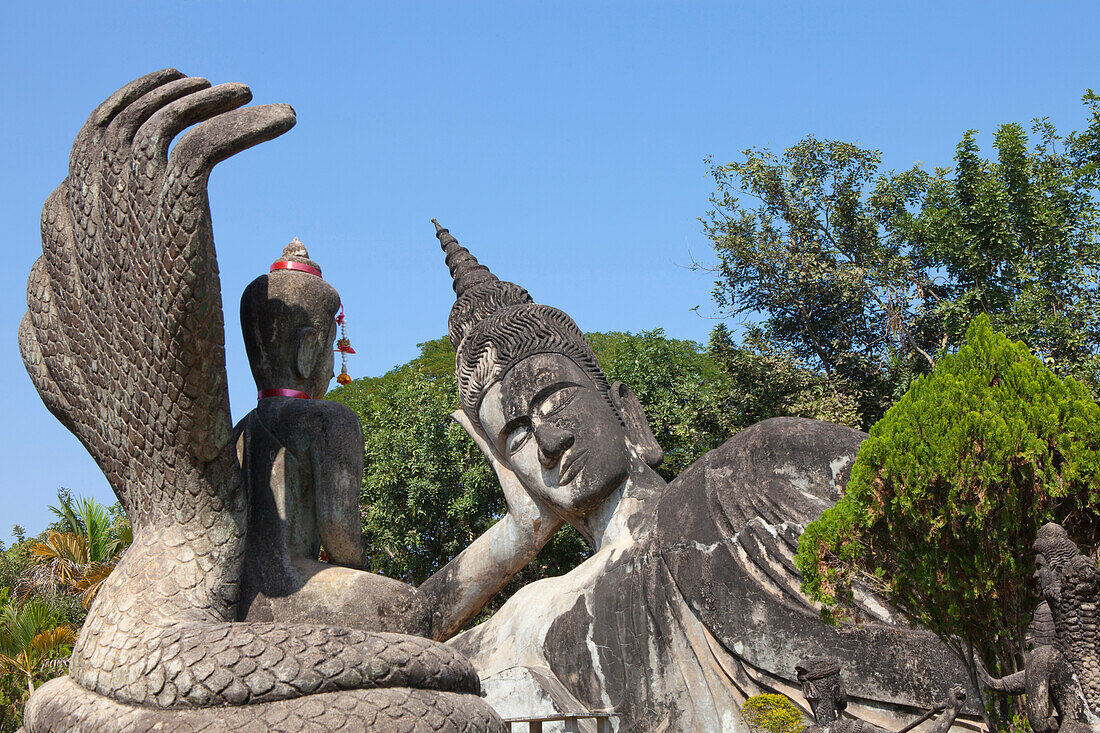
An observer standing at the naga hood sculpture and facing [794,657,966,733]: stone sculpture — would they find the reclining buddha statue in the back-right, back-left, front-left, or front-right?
front-left

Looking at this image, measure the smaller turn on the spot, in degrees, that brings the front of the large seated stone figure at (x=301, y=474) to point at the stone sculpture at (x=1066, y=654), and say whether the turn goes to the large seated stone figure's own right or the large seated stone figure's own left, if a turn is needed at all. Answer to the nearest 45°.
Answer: approximately 90° to the large seated stone figure's own right

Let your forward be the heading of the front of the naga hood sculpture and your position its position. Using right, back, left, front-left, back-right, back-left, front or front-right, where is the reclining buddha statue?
front

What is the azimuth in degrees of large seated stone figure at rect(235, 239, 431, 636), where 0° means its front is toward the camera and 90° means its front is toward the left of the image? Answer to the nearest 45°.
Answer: approximately 225°

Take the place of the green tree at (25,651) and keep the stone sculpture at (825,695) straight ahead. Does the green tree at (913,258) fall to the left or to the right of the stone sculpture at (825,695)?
left

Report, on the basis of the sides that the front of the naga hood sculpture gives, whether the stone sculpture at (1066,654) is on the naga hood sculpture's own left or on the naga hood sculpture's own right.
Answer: on the naga hood sculpture's own right

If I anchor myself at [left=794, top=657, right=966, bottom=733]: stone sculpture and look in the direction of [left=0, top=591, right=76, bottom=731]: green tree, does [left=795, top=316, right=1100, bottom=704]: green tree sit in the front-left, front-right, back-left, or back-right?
back-right

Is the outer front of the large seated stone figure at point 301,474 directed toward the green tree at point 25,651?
no

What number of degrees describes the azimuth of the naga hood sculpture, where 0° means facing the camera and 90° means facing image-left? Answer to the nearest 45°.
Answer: approximately 225°

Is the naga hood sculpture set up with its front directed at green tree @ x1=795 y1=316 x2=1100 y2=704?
no

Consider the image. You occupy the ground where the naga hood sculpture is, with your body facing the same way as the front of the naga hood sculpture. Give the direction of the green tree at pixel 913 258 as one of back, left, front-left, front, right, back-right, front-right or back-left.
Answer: front

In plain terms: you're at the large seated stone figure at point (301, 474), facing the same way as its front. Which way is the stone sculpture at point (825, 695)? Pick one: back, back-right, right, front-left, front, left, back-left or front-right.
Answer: front-right

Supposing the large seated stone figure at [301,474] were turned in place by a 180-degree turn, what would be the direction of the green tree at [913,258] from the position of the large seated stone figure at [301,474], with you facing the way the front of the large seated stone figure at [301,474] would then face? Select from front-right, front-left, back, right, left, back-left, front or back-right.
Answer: back

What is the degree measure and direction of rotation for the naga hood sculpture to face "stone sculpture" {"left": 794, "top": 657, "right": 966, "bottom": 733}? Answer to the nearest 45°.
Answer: approximately 45° to its right

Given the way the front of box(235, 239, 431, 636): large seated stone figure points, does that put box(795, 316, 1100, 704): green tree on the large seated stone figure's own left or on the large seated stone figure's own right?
on the large seated stone figure's own right

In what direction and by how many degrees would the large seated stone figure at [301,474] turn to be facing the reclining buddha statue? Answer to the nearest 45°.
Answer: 0° — it already faces it
